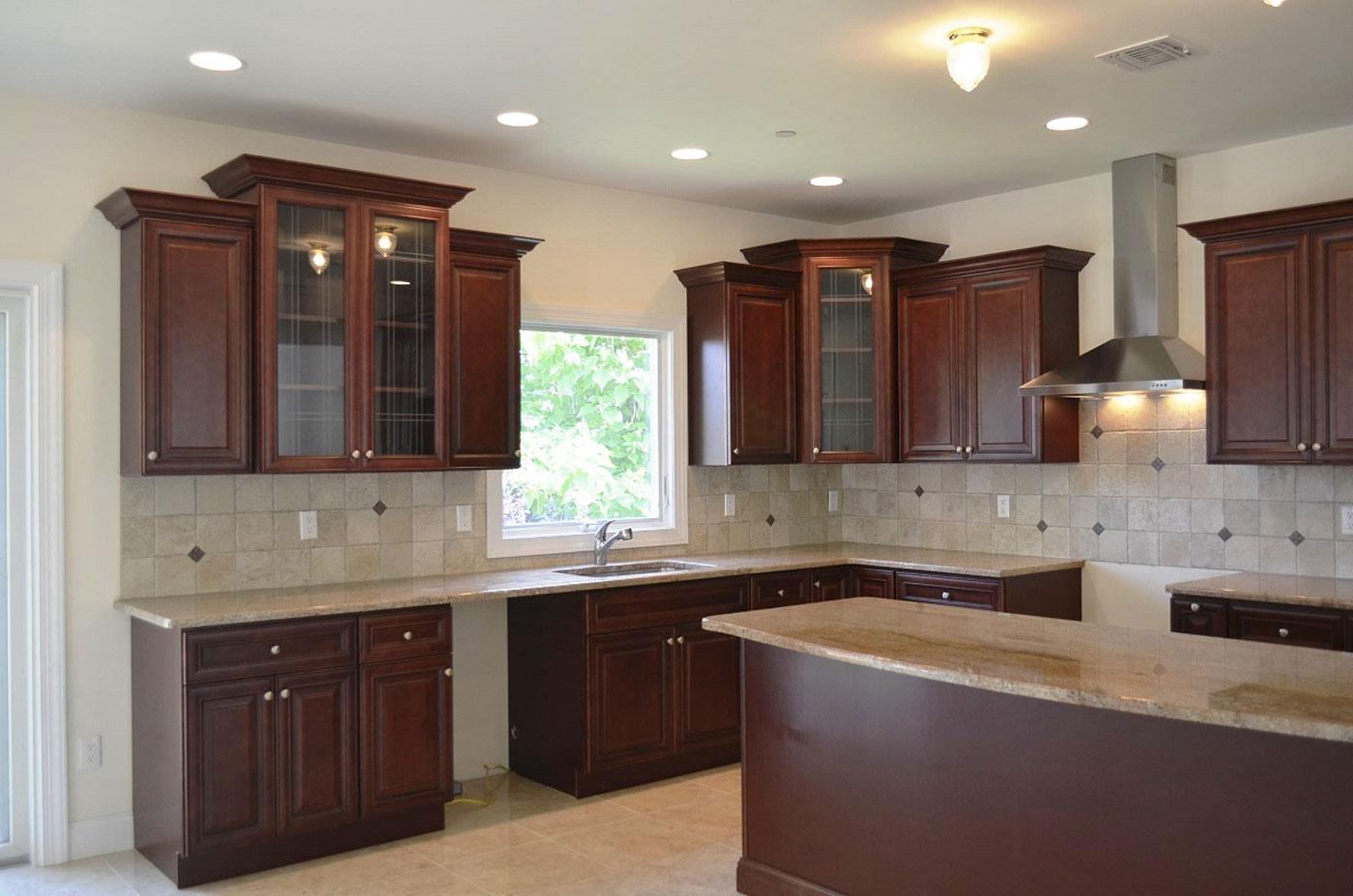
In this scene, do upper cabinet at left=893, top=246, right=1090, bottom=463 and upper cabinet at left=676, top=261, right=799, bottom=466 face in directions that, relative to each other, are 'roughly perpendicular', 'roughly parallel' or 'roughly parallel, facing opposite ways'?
roughly perpendicular

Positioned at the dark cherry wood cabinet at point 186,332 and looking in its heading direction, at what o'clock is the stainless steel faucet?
The stainless steel faucet is roughly at 10 o'clock from the dark cherry wood cabinet.

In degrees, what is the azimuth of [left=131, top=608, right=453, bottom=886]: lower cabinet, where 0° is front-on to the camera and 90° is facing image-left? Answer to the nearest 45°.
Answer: approximately 315°

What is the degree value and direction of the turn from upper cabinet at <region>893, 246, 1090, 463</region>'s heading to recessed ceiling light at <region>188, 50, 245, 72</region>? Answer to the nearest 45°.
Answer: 0° — it already faces it

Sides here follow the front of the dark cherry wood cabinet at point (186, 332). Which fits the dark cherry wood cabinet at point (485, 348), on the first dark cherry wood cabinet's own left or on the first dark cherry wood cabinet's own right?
on the first dark cherry wood cabinet's own left

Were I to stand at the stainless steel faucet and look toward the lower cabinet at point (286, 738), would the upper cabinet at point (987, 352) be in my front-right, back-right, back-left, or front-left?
back-left

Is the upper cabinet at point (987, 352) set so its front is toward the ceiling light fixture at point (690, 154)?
yes

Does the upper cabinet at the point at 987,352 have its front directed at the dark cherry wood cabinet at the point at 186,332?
yes

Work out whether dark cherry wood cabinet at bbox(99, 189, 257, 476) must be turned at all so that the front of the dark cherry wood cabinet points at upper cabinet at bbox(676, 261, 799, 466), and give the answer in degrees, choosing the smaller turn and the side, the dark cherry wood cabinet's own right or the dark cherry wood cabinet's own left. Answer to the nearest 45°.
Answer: approximately 45° to the dark cherry wood cabinet's own left

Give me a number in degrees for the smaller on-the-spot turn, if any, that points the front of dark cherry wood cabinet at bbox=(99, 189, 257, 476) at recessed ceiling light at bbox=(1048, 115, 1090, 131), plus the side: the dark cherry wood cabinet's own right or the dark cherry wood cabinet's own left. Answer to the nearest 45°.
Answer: approximately 45° to the dark cherry wood cabinet's own left
